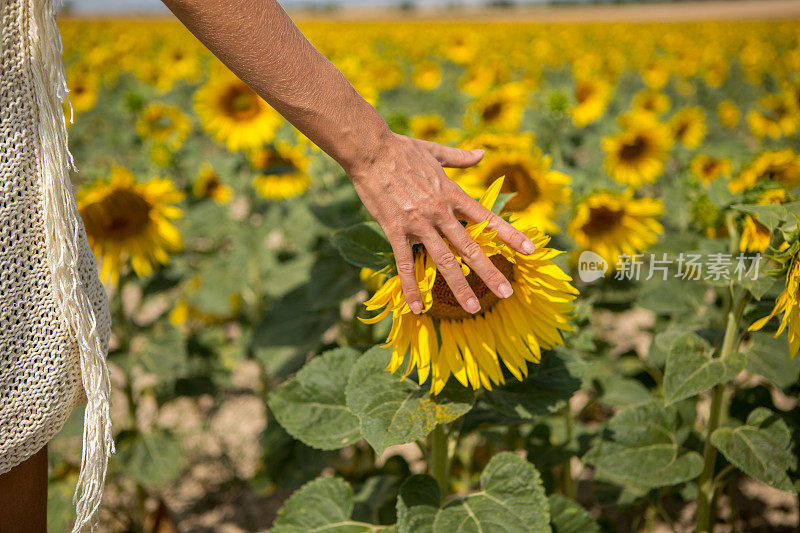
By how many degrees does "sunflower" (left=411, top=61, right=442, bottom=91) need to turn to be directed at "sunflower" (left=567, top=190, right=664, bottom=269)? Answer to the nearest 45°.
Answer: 0° — it already faces it

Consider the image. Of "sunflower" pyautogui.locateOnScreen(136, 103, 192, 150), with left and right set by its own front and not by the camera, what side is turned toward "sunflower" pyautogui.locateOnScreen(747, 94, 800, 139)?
left
